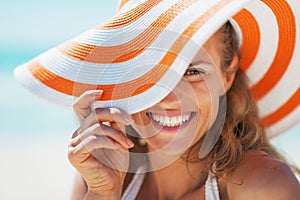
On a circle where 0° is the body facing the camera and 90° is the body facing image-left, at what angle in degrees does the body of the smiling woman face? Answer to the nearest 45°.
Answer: approximately 0°
